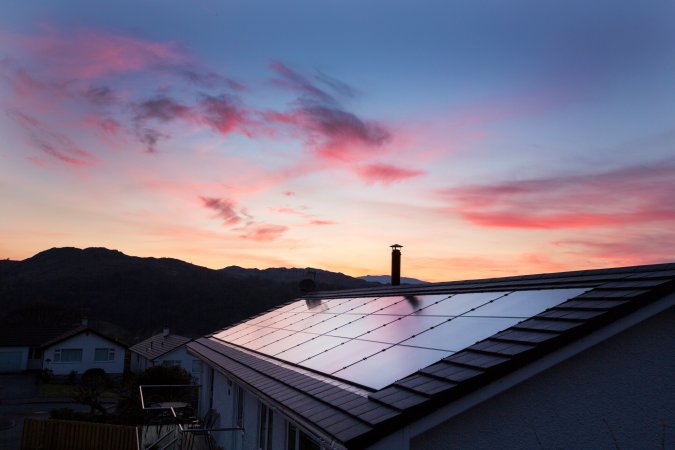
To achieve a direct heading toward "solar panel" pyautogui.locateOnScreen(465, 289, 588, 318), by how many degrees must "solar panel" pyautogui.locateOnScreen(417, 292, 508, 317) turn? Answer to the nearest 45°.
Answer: approximately 90° to its left

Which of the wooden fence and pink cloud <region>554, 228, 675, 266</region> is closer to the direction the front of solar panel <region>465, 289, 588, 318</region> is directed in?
the wooden fence

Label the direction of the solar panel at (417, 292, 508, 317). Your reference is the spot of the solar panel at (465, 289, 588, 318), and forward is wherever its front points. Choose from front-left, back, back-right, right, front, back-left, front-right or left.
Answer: right

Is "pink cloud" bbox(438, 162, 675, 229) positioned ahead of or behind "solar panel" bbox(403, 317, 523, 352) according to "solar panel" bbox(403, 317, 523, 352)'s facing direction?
behind

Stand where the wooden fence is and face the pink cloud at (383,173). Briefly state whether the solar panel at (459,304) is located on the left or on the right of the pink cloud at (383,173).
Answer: right

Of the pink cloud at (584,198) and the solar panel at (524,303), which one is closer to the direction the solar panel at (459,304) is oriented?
the solar panel

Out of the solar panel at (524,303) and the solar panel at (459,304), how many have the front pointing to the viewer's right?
0

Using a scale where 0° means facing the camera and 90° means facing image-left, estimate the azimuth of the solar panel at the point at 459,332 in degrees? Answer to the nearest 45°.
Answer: approximately 45°

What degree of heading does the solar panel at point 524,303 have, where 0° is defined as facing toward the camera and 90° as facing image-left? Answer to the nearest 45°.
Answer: approximately 45°
